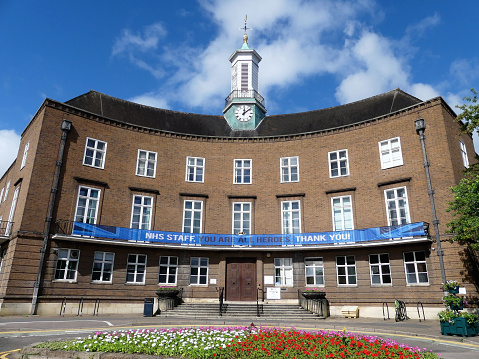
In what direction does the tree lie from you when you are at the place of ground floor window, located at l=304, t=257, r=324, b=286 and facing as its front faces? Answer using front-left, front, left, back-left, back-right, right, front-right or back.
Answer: front-left

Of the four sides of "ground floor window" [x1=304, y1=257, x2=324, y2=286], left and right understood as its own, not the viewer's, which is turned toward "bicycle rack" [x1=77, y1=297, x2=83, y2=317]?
right

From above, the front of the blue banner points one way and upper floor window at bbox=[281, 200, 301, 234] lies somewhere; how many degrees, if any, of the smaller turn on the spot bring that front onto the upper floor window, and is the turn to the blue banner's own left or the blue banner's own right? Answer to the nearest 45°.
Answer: approximately 135° to the blue banner's own left

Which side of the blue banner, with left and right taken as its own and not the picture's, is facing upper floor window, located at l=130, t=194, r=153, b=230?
right

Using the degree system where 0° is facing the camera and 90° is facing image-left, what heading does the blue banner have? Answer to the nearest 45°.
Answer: approximately 0°

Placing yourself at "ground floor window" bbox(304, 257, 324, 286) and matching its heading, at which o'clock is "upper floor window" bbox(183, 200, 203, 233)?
The upper floor window is roughly at 3 o'clock from the ground floor window.

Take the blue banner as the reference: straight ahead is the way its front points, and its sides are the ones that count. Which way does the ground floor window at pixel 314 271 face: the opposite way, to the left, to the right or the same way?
the same way

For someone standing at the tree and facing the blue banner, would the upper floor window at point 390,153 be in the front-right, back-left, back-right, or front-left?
front-right

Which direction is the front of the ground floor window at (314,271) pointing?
toward the camera

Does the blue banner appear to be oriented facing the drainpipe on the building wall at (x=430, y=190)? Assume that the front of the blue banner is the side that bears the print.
no

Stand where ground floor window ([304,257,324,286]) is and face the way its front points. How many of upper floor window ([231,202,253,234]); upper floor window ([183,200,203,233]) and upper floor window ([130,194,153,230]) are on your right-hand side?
3

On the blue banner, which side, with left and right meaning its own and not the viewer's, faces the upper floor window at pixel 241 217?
back

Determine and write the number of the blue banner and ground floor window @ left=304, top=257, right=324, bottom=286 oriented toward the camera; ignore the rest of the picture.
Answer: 2

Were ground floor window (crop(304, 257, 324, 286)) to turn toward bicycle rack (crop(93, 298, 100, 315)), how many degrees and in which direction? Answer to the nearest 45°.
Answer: approximately 90° to its right

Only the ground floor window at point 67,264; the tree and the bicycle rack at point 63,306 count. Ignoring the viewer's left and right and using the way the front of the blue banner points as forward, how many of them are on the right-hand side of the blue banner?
2
